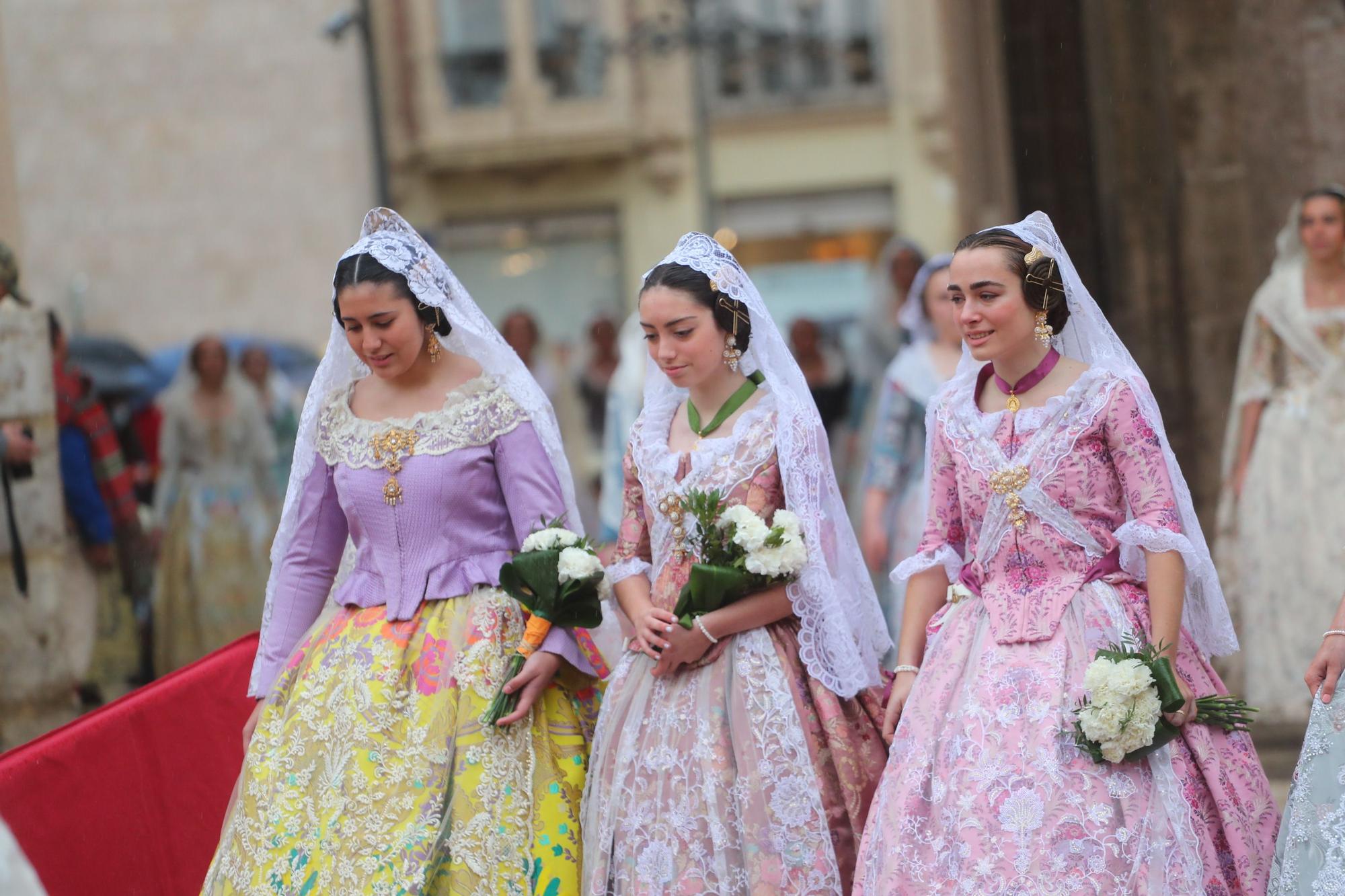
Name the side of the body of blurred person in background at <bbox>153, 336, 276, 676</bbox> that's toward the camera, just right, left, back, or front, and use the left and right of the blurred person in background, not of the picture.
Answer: front

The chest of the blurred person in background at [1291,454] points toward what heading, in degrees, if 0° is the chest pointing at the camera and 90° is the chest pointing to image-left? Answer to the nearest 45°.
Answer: approximately 0°

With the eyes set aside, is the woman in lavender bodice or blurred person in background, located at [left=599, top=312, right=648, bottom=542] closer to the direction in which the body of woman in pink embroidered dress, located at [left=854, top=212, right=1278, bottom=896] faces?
the woman in lavender bodice

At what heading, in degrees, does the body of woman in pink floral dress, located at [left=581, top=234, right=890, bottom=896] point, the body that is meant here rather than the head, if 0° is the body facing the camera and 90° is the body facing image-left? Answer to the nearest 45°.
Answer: approximately 45°

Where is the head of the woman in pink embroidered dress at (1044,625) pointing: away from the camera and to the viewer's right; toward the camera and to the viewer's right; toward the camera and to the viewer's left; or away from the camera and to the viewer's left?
toward the camera and to the viewer's left

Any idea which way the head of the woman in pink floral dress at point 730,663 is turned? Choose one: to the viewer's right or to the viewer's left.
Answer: to the viewer's left

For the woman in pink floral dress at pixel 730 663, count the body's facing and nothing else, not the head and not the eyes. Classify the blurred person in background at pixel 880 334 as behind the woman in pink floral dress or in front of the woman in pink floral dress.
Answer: behind

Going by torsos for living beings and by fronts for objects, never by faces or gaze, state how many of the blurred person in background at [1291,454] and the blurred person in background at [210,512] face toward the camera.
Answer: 2

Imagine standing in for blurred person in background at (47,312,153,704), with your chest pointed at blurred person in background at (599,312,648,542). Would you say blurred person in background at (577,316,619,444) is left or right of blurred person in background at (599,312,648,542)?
left
